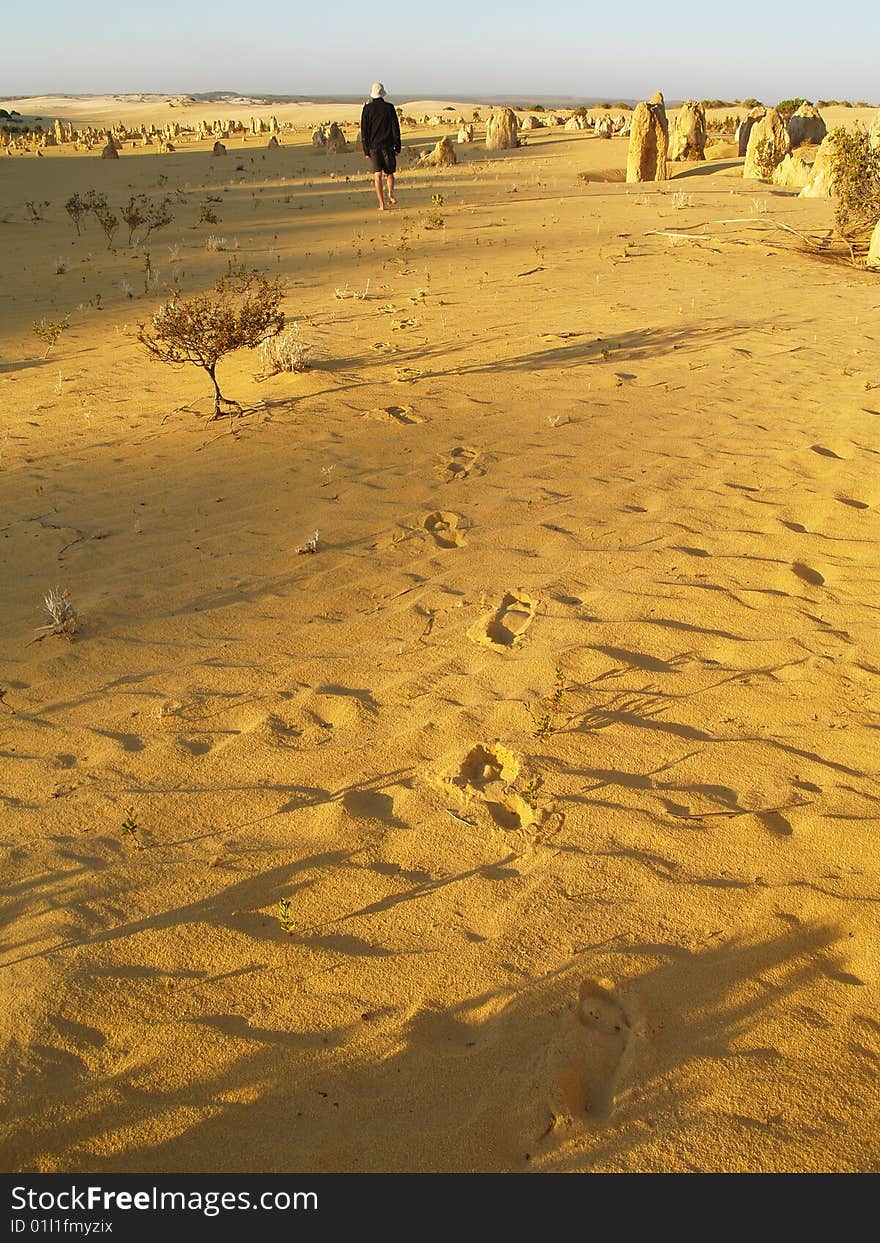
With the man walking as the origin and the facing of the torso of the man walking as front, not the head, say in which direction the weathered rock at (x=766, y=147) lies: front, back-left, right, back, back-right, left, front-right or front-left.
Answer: front-right

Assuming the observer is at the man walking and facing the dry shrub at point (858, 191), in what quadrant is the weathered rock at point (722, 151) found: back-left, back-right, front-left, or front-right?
front-left

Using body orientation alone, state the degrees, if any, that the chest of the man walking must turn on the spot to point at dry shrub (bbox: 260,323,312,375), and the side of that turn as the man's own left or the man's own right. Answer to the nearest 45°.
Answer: approximately 180°

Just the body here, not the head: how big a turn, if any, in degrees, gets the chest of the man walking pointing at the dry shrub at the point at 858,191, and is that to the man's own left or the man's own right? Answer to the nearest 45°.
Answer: approximately 90° to the man's own right

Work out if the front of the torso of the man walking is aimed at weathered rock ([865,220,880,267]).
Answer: no

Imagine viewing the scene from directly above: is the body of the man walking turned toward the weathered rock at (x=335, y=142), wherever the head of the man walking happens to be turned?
yes

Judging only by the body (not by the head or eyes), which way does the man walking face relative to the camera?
away from the camera

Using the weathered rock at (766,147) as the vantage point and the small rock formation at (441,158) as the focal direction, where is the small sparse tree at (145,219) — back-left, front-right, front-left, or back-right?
front-left

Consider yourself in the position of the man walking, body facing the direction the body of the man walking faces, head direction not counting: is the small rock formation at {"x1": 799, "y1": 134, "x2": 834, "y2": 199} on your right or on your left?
on your right

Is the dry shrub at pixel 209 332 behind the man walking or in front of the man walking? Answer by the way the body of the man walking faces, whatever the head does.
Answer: behind

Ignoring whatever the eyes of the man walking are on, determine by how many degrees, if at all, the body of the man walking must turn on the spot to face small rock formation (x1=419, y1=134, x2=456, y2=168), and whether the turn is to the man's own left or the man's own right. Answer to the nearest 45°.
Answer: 0° — they already face it
